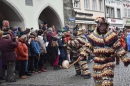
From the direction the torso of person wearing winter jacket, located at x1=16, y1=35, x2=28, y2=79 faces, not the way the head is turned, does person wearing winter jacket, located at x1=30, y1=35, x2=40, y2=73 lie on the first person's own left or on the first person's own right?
on the first person's own left

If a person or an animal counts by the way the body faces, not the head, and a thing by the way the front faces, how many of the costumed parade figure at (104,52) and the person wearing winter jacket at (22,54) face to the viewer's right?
1

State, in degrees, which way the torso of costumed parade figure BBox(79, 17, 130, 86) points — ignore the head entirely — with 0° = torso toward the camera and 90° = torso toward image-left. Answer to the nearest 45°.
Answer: approximately 0°

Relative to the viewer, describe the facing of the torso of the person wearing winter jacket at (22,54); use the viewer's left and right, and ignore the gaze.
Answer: facing to the right of the viewer

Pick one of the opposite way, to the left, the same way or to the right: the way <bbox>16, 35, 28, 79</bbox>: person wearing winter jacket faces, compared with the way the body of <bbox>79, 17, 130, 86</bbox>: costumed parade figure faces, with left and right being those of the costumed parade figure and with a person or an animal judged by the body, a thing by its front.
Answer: to the left
